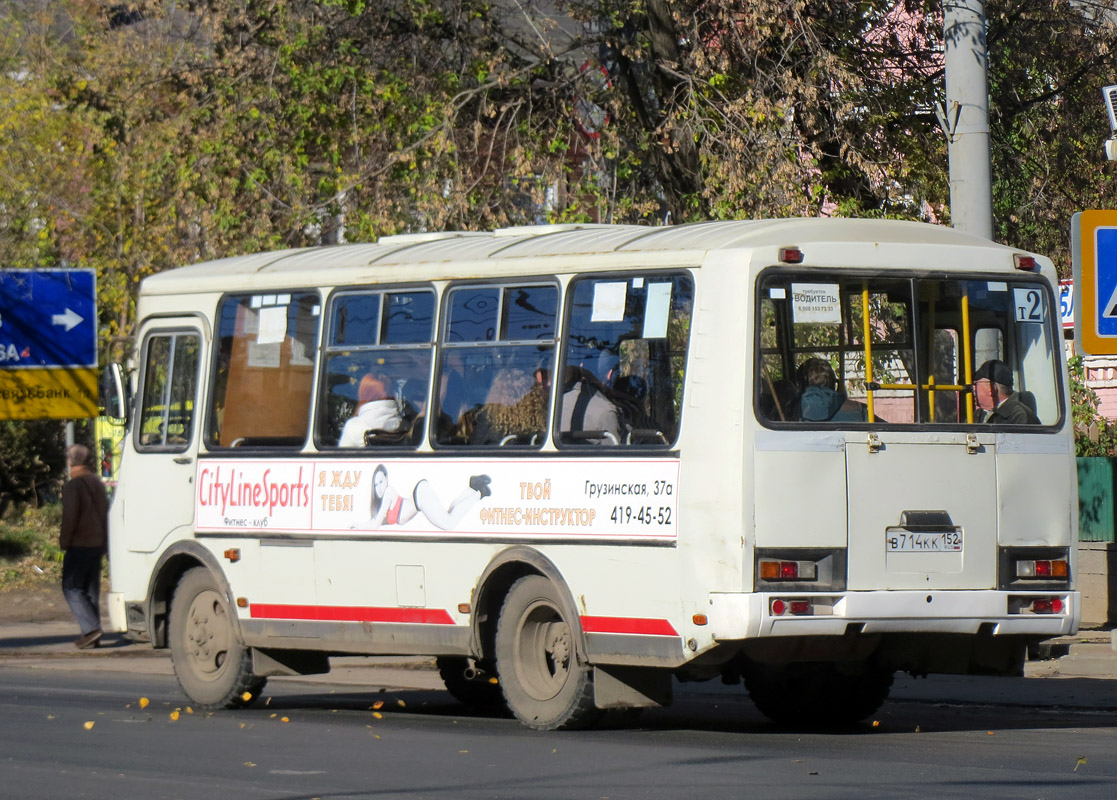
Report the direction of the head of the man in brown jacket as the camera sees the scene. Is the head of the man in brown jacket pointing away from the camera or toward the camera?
away from the camera

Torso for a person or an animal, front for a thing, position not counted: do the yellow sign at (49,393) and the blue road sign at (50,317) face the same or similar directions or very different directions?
same or similar directions

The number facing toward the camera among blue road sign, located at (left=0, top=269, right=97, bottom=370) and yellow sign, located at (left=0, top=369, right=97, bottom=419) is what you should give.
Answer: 2

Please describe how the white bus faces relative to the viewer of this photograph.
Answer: facing away from the viewer and to the left of the viewer

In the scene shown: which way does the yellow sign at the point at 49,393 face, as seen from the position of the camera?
facing the viewer

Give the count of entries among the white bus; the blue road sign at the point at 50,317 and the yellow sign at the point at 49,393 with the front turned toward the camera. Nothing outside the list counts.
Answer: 2

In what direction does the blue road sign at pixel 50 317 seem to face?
toward the camera

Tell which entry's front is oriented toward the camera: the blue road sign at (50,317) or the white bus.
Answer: the blue road sign

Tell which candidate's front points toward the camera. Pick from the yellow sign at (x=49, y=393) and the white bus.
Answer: the yellow sign
